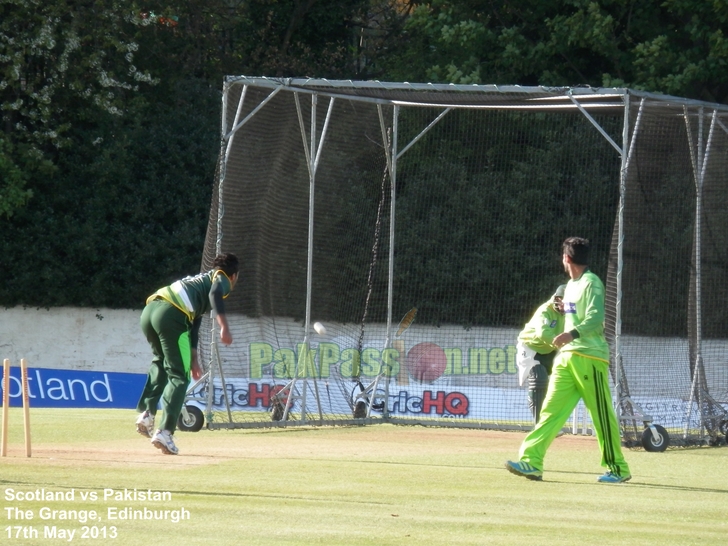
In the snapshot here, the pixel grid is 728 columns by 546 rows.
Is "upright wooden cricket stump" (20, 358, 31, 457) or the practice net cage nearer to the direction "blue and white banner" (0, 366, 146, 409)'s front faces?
the upright wooden cricket stump

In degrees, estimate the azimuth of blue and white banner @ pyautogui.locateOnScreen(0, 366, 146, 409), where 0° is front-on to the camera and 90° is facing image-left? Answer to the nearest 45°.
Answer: approximately 0°

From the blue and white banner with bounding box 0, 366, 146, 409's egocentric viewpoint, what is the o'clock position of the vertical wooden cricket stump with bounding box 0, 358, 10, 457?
The vertical wooden cricket stump is roughly at 12 o'clock from the blue and white banner.

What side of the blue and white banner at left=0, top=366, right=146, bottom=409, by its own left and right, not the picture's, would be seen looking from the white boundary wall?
back

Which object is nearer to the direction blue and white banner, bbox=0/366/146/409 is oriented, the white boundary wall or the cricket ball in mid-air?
the cricket ball in mid-air

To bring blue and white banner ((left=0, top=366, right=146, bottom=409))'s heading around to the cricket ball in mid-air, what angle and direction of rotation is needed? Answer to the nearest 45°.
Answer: approximately 45° to its left

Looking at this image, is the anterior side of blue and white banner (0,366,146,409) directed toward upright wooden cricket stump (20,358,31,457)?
yes

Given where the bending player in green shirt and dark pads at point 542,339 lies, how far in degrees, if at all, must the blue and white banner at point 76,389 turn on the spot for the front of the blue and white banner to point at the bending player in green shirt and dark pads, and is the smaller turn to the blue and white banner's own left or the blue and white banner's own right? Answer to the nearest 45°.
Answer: approximately 45° to the blue and white banner's own left
